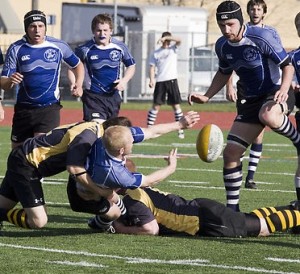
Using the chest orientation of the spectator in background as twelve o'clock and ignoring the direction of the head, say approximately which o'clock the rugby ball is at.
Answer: The rugby ball is roughly at 12 o'clock from the spectator in background.

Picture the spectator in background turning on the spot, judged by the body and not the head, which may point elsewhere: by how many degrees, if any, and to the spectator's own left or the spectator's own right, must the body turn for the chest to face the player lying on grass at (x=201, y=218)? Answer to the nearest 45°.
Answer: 0° — they already face them

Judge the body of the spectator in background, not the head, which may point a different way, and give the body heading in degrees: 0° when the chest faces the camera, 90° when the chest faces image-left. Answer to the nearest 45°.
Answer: approximately 0°
